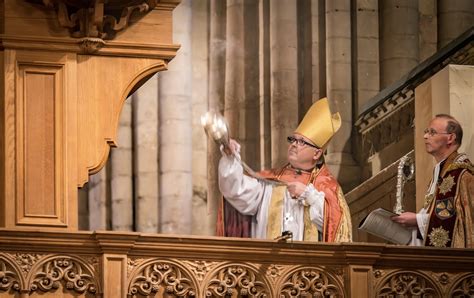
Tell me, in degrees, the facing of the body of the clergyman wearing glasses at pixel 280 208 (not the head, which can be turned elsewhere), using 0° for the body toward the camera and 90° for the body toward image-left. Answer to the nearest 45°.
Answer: approximately 45°

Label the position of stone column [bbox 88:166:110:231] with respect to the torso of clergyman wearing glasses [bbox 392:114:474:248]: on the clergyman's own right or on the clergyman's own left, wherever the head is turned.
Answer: on the clergyman's own right

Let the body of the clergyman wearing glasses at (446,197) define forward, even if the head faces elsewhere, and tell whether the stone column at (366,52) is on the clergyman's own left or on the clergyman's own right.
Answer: on the clergyman's own right

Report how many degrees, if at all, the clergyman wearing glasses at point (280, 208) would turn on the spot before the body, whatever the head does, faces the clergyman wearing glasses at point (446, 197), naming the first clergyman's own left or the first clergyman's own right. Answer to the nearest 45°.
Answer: approximately 135° to the first clergyman's own left

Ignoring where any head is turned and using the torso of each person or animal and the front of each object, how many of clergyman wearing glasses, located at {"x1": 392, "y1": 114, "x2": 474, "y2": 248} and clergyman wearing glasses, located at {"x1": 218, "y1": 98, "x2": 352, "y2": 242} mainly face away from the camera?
0

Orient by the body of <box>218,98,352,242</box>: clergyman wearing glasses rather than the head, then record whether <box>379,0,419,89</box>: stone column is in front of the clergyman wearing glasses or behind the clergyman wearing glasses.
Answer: behind

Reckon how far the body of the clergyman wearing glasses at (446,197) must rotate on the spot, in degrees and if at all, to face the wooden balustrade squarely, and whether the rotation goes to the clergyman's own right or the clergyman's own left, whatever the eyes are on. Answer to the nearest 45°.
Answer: approximately 45° to the clergyman's own left

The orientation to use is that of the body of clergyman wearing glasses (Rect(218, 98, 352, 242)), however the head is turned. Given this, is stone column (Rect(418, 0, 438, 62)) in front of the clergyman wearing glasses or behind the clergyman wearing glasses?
behind

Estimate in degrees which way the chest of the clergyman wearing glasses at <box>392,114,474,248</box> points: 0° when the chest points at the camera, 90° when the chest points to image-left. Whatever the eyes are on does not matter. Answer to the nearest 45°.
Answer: approximately 90°

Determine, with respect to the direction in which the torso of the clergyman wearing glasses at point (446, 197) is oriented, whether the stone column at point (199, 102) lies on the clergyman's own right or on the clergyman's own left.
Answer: on the clergyman's own right

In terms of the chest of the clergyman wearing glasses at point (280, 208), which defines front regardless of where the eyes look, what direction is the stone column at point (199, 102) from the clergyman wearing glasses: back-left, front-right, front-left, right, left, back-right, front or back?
back-right

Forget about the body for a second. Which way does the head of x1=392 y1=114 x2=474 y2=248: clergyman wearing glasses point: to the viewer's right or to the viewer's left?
to the viewer's left
